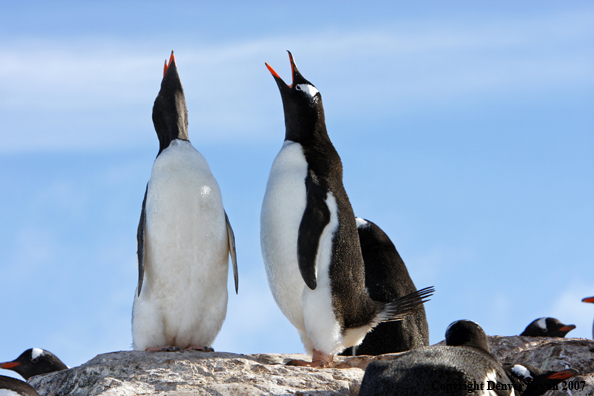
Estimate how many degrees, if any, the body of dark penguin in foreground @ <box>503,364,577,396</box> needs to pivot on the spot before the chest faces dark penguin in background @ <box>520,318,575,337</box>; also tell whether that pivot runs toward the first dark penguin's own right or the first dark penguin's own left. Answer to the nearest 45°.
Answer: approximately 90° to the first dark penguin's own left

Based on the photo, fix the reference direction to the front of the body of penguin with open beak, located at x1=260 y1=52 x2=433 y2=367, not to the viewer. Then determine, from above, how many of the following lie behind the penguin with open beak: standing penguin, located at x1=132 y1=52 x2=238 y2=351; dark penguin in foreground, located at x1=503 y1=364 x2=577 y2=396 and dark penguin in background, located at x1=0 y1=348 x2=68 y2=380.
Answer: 1

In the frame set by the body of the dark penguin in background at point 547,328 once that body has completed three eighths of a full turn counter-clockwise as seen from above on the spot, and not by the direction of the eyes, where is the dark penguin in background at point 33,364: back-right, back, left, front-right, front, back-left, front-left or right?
left

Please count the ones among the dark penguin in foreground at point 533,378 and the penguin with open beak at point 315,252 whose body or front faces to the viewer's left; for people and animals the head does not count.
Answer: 1

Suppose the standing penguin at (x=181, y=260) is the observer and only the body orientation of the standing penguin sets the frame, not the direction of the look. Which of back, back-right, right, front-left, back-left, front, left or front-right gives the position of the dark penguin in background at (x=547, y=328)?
back-left

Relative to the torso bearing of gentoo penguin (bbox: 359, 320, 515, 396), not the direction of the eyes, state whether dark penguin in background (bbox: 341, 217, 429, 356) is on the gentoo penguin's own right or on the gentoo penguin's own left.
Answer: on the gentoo penguin's own left

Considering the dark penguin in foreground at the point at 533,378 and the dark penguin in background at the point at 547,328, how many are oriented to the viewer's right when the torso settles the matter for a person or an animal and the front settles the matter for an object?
2

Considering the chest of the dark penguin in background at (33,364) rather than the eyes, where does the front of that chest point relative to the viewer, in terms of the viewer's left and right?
facing to the left of the viewer

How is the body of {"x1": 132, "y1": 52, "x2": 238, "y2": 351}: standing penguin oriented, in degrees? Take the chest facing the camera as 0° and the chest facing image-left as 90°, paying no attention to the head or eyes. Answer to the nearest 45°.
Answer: approximately 0°

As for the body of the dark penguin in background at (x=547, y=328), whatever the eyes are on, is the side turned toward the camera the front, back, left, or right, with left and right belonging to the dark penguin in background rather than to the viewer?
right

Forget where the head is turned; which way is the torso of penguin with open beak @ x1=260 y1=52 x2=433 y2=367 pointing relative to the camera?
to the viewer's left

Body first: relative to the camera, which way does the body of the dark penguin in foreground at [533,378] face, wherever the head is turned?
to the viewer's right

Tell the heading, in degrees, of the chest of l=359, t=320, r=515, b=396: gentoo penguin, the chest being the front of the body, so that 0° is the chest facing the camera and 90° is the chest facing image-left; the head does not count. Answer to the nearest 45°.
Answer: approximately 225°

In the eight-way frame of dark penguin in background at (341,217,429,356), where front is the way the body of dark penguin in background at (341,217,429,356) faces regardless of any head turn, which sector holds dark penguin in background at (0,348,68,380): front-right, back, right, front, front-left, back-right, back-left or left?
front-left

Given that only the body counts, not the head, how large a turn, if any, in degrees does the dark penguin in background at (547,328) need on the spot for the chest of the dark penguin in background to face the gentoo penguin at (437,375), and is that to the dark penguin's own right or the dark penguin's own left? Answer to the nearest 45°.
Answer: approximately 90° to the dark penguin's own right

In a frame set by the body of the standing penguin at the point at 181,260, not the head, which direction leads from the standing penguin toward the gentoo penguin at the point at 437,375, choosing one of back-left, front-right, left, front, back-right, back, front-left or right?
front-left

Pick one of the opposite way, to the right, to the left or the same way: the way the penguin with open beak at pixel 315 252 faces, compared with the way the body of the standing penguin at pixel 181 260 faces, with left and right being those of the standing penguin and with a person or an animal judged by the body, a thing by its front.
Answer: to the right

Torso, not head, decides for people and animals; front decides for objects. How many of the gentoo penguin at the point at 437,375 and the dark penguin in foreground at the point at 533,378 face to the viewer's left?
0
